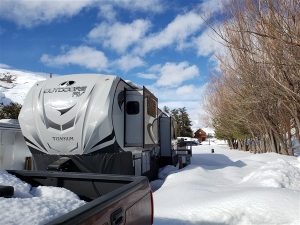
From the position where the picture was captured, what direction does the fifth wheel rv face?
facing the viewer and to the left of the viewer

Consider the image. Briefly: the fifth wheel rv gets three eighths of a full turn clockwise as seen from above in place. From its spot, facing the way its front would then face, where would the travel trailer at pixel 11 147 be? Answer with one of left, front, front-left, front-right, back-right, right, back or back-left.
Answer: front-left

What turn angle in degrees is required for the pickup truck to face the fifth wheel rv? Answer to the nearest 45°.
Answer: approximately 45° to its right

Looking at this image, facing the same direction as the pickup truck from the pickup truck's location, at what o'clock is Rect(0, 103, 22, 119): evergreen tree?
The evergreen tree is roughly at 1 o'clock from the pickup truck.

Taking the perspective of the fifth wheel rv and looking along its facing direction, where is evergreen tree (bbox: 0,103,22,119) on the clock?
The evergreen tree is roughly at 4 o'clock from the fifth wheel rv.

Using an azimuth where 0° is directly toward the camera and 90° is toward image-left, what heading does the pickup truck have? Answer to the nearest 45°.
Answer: approximately 135°

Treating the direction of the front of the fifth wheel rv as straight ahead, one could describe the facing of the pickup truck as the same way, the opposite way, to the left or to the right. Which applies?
to the right

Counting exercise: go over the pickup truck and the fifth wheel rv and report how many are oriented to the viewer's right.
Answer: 0

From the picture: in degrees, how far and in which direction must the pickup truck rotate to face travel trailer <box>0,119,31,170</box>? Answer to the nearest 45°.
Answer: approximately 45° to its right

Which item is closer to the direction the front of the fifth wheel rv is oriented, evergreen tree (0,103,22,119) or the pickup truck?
the pickup truck
